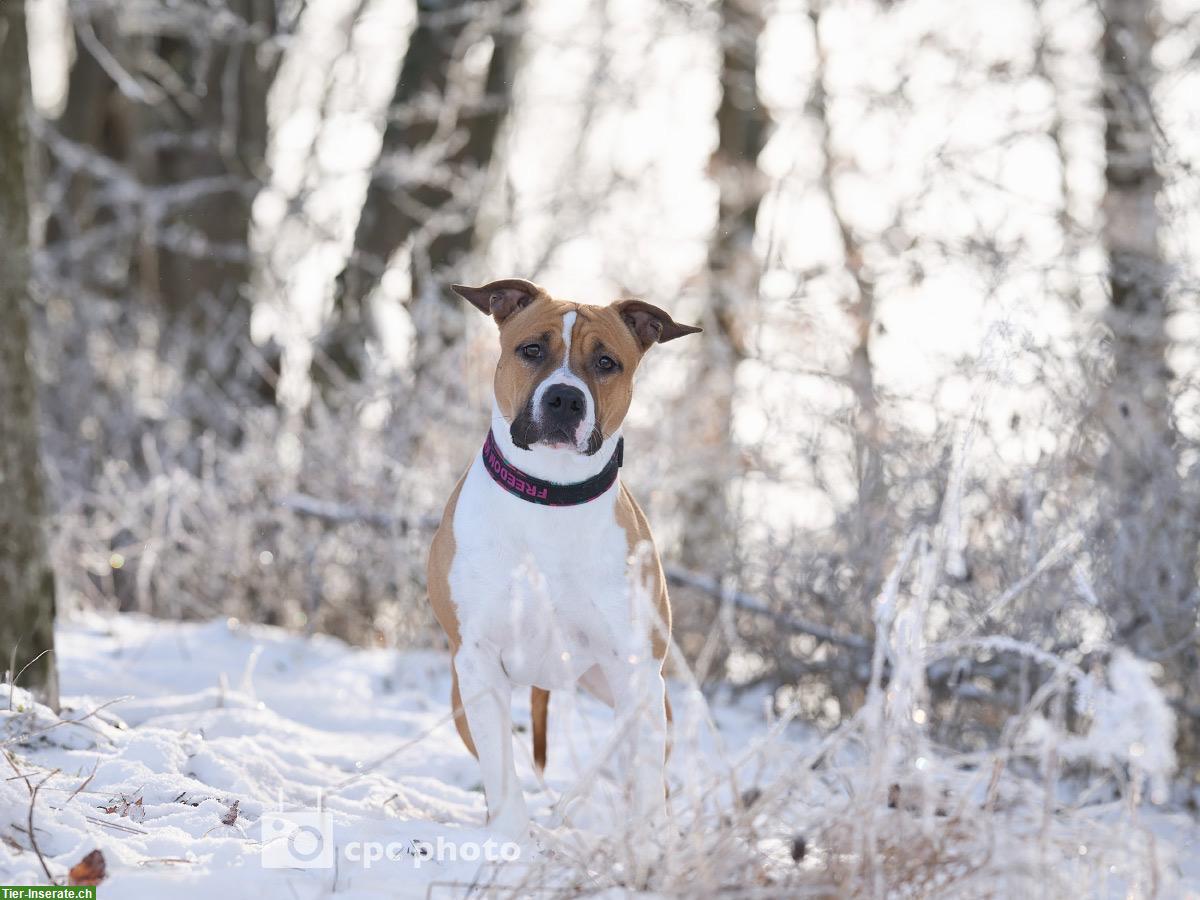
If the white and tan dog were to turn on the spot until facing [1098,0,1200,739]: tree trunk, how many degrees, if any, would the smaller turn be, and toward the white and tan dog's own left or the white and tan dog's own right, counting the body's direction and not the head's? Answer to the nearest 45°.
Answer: approximately 135° to the white and tan dog's own left

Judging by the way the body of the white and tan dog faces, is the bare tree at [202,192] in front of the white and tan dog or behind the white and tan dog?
behind

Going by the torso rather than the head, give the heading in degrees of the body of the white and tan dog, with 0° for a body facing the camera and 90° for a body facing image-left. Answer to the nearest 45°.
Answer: approximately 0°

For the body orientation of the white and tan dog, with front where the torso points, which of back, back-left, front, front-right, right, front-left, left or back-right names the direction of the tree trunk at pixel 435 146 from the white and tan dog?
back

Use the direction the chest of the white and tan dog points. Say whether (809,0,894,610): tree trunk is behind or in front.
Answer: behind

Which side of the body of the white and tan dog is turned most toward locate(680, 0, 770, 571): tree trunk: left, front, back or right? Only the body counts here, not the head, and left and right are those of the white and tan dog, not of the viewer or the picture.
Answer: back
